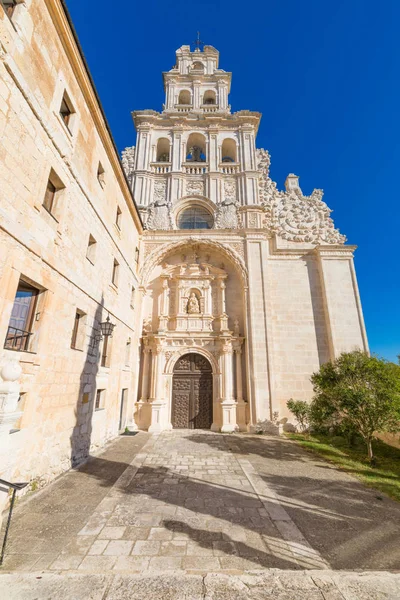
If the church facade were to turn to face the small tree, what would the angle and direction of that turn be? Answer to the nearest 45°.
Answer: approximately 45° to its left

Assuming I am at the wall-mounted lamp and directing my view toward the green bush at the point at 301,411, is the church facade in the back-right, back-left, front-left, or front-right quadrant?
front-left

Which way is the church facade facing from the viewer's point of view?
toward the camera

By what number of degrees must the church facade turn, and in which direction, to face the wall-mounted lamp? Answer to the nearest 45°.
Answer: approximately 45° to its right
